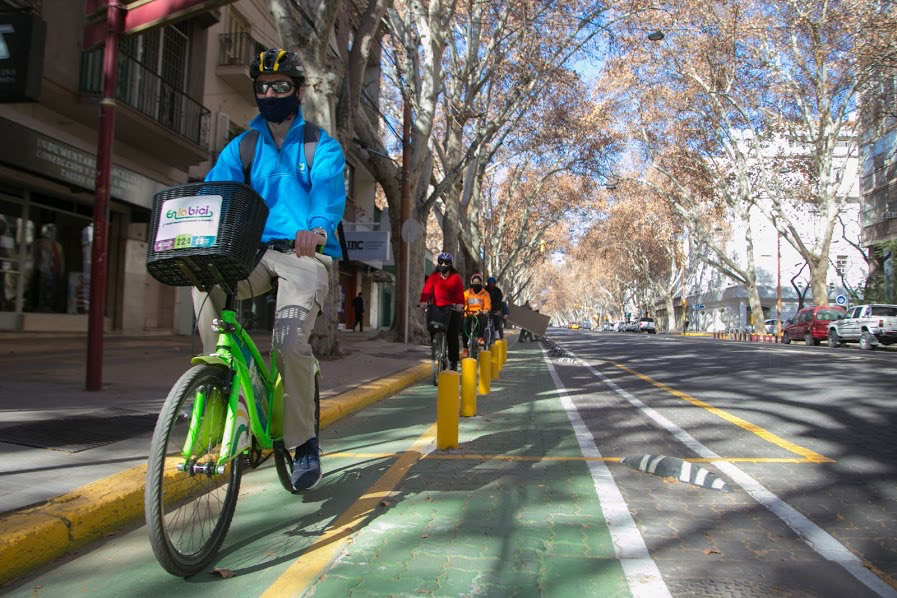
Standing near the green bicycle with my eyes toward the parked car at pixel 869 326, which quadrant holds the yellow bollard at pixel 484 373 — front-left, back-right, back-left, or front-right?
front-left

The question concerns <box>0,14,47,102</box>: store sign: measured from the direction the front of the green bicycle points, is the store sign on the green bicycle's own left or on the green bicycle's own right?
on the green bicycle's own right

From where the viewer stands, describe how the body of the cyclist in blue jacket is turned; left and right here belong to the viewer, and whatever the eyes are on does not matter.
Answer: facing the viewer

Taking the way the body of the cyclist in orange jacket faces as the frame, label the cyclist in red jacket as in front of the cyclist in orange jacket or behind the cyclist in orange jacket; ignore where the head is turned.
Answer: in front

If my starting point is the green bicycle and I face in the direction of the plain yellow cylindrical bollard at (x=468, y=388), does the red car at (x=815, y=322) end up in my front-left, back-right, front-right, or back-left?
front-right

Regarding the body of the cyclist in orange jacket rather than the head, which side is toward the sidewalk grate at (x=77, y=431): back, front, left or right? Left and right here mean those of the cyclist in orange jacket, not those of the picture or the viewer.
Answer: front

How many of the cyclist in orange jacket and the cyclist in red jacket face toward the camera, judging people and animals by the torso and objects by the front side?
2

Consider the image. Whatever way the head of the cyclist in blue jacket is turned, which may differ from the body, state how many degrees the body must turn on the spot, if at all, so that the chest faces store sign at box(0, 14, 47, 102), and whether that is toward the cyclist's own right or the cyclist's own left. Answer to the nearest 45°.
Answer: approximately 135° to the cyclist's own right

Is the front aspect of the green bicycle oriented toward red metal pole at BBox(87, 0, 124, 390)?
no

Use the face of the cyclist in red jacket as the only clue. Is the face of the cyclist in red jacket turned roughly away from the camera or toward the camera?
toward the camera

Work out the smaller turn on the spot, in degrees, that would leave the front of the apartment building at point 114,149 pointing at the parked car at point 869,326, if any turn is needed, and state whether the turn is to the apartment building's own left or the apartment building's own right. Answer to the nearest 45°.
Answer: approximately 45° to the apartment building's own left

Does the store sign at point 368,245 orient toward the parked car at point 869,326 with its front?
no

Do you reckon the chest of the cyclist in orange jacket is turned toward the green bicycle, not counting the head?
yes

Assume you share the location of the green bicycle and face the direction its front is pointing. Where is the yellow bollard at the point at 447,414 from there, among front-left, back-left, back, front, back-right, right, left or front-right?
back

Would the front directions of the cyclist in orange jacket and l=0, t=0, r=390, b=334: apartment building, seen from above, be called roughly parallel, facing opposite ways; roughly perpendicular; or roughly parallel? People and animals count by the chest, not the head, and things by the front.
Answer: roughly perpendicular

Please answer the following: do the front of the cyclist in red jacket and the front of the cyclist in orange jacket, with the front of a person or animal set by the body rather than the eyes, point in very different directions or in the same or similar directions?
same or similar directions

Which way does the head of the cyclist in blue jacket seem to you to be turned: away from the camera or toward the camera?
toward the camera
